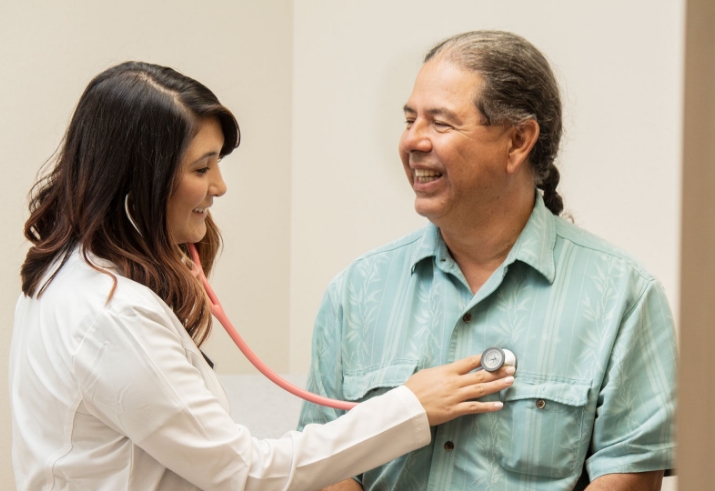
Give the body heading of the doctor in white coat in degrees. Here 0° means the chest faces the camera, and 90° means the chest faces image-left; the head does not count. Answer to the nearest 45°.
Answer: approximately 270°

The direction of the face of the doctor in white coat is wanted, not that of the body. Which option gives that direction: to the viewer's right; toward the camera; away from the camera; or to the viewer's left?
to the viewer's right

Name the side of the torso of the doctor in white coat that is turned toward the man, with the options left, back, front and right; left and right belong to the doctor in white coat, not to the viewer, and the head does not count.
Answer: front
